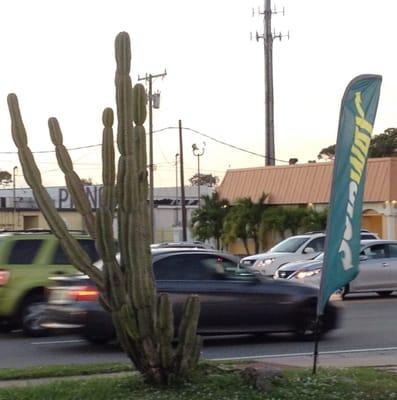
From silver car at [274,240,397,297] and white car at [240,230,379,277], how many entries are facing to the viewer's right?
0

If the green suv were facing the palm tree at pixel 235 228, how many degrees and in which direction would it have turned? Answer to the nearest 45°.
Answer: approximately 45° to its left

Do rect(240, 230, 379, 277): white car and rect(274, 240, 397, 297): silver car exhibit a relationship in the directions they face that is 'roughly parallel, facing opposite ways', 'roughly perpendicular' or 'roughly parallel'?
roughly parallel

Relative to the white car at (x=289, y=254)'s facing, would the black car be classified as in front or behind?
in front

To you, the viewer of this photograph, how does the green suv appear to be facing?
facing away from the viewer and to the right of the viewer

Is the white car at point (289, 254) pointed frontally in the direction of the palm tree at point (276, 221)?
no

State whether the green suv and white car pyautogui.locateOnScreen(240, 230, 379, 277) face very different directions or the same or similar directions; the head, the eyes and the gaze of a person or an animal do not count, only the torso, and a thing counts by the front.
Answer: very different directions

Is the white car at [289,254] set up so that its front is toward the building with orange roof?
no

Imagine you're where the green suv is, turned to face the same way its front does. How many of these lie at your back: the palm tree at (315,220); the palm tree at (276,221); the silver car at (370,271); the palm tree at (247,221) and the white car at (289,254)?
0

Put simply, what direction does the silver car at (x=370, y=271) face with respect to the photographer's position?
facing the viewer and to the left of the viewer

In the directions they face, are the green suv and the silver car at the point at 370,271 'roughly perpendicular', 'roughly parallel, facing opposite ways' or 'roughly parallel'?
roughly parallel, facing opposite ways

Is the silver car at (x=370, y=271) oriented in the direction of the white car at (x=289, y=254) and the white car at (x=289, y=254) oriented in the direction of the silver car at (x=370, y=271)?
no

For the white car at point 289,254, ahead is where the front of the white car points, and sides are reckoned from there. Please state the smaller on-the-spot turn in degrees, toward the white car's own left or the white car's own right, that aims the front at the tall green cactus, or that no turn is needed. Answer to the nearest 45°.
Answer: approximately 45° to the white car's own left

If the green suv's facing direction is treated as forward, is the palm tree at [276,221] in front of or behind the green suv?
in front

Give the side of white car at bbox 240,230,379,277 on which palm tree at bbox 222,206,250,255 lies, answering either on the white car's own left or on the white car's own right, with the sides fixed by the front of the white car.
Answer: on the white car's own right

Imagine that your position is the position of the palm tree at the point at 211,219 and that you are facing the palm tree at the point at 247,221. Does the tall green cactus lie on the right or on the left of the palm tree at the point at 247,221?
right

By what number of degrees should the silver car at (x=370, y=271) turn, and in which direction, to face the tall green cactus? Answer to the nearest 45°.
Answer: approximately 45° to its left

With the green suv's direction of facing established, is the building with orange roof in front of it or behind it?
in front
